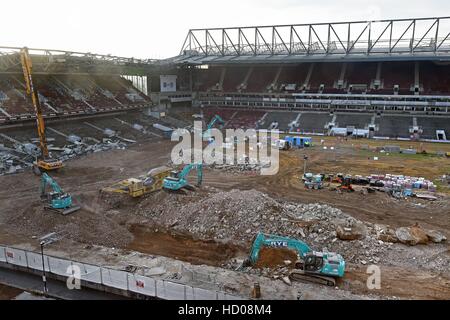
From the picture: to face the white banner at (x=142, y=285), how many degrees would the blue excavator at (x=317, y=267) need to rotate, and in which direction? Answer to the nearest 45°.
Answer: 0° — it already faces it

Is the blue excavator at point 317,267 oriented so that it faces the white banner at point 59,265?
yes

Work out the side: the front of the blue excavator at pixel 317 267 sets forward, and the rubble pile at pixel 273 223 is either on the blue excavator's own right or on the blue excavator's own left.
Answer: on the blue excavator's own right

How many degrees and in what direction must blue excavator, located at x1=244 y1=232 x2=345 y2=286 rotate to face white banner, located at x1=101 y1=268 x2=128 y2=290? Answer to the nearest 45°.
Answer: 0° — it already faces it

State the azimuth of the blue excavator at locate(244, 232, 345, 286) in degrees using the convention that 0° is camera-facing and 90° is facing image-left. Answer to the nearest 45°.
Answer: approximately 90°

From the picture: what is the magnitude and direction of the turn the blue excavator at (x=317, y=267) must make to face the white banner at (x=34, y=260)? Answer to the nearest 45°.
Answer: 0° — it already faces it

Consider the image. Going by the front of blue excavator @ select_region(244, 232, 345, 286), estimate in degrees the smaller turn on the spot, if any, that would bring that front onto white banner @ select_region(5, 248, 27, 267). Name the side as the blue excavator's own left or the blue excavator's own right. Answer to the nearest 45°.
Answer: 0° — it already faces it
